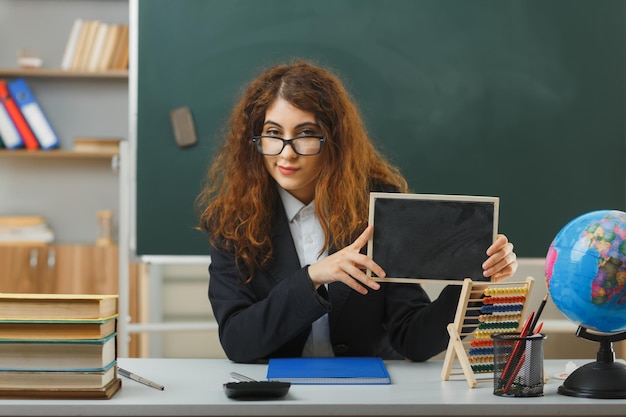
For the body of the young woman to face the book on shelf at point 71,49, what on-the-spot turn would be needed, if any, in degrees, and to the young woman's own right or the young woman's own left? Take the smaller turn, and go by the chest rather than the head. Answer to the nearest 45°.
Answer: approximately 135° to the young woman's own right

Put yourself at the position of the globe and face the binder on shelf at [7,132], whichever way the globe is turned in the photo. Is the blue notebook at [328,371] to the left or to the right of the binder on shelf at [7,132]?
left

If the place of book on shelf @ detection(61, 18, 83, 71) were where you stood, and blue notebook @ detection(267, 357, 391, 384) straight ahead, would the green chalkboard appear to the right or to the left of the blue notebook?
left

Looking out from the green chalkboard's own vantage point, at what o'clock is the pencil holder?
The pencil holder is roughly at 12 o'clock from the green chalkboard.

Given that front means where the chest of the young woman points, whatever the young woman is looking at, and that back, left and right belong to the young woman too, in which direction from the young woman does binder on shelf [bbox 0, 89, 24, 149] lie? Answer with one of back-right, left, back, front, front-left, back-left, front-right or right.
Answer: back-right

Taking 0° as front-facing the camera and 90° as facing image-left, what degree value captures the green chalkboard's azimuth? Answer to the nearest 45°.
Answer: approximately 0°

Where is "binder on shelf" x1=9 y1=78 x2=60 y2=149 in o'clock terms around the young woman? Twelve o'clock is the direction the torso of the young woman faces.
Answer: The binder on shelf is roughly at 5 o'clock from the young woman.

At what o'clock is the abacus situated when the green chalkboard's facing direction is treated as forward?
The abacus is roughly at 12 o'clock from the green chalkboard.

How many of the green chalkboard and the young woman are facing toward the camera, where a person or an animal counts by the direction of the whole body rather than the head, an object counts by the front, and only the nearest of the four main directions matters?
2
